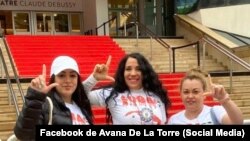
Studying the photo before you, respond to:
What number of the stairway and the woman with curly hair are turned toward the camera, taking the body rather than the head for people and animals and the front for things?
2

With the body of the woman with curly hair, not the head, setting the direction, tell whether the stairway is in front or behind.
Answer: behind

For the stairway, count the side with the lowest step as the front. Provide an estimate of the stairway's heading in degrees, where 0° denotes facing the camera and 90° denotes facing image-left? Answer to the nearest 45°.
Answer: approximately 0°

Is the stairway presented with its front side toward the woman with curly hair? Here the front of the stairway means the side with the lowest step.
yes
